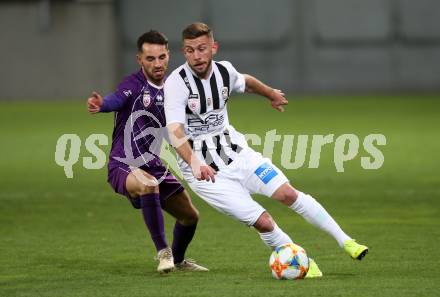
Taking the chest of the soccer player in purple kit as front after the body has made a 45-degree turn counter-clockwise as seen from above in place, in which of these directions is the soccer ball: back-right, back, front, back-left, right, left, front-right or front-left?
front-right

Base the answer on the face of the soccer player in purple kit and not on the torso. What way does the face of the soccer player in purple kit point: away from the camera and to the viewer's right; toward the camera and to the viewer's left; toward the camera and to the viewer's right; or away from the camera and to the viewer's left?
toward the camera and to the viewer's right

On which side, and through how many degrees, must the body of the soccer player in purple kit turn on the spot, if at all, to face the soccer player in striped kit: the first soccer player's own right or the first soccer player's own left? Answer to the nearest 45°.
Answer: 0° — they already face them

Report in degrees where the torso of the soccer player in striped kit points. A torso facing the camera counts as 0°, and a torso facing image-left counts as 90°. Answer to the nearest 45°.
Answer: approximately 0°

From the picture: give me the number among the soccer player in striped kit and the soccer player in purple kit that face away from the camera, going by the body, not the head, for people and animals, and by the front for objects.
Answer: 0

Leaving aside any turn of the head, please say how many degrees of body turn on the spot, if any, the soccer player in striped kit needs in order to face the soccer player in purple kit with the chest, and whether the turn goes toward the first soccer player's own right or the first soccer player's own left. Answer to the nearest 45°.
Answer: approximately 135° to the first soccer player's own right
